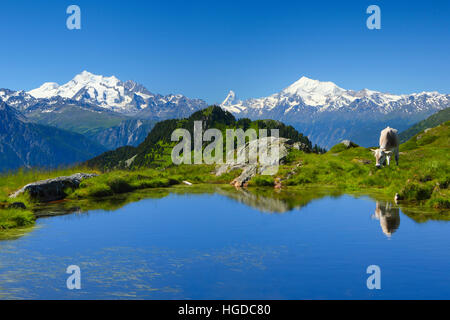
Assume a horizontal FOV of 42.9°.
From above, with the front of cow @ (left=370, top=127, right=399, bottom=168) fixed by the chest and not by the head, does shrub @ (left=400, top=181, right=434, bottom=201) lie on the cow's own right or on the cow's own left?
on the cow's own left

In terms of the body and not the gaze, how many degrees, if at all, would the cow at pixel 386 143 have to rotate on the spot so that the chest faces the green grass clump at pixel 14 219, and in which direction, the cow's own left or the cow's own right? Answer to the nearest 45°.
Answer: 0° — it already faces it

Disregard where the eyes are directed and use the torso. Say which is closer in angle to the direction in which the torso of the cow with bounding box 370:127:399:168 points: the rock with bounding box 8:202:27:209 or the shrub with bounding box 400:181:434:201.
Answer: the rock

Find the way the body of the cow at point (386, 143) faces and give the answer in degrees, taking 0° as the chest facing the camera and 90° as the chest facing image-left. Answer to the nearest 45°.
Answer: approximately 45°
